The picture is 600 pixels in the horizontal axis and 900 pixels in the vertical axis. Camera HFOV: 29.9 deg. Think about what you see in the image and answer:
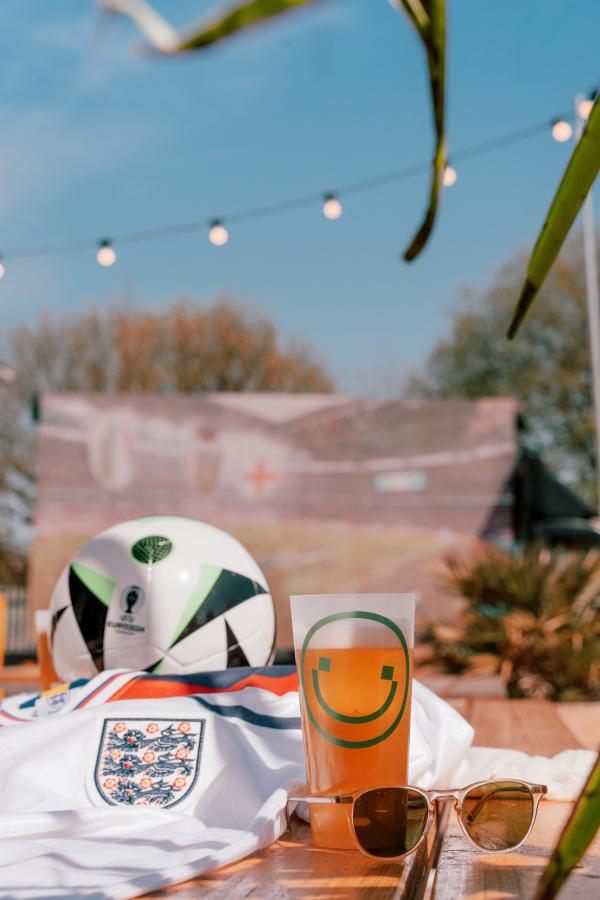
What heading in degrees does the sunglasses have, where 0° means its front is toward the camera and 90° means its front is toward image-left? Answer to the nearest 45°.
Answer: approximately 315°

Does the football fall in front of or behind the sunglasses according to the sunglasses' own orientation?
behind

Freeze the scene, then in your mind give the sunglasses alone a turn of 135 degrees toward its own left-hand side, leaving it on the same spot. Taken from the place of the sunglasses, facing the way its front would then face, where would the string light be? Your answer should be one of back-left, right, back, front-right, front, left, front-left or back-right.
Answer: front
